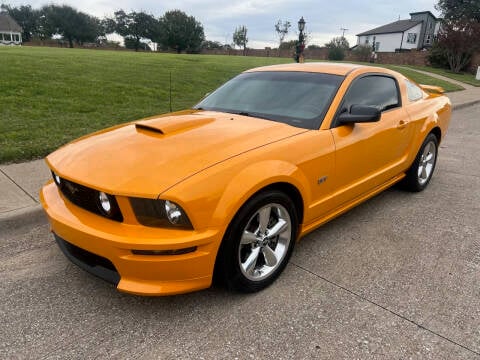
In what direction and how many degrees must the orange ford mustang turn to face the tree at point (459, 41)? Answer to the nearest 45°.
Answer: approximately 180°

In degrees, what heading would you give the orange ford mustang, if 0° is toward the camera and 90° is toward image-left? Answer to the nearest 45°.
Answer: approximately 45°

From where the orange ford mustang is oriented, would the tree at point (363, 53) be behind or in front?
behind
